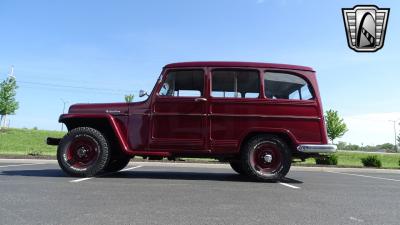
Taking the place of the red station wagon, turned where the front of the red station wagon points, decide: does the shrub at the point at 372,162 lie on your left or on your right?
on your right

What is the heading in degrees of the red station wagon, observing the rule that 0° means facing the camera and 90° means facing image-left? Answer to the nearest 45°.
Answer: approximately 90°
